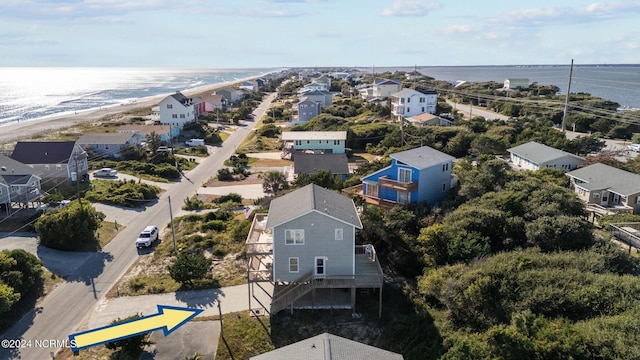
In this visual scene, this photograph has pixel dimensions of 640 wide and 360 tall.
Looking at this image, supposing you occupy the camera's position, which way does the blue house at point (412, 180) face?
facing the viewer and to the left of the viewer

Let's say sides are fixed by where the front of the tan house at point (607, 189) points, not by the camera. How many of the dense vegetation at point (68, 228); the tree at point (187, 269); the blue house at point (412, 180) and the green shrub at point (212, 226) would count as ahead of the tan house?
4

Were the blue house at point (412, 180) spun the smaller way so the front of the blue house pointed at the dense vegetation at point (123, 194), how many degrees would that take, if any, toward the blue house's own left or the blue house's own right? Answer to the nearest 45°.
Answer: approximately 45° to the blue house's own right

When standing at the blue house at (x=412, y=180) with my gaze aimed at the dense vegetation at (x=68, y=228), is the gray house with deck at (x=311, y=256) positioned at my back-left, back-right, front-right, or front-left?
front-left

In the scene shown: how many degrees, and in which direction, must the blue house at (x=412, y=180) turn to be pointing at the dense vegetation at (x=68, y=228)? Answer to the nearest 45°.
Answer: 0° — it already faces it

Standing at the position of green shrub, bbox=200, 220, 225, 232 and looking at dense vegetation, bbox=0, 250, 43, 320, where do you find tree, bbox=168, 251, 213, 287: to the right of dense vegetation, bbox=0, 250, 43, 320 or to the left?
left

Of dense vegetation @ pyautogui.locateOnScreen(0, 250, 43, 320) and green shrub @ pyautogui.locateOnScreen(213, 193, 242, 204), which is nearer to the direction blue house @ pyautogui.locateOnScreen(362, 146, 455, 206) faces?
the dense vegetation

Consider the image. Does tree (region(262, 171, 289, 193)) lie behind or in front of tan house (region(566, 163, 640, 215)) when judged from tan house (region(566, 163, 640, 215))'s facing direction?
in front

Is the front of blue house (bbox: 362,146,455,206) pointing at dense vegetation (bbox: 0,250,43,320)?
yes

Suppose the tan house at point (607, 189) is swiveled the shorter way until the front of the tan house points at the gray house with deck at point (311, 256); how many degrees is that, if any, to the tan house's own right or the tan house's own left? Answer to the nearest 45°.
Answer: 0° — it already faces it

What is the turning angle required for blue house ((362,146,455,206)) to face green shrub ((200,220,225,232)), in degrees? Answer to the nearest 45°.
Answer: approximately 45° to its right

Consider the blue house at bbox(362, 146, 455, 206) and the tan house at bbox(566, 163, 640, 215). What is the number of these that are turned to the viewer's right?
0

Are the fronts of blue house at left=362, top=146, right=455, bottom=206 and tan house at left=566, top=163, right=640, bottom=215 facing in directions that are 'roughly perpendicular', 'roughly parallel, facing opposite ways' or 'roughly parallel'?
roughly parallel

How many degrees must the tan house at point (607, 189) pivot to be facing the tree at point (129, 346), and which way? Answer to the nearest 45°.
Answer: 0° — it already faces it

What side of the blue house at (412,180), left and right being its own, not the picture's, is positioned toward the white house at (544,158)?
back

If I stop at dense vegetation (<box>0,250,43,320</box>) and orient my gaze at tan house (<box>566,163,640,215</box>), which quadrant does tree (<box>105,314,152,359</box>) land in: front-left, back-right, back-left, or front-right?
front-right

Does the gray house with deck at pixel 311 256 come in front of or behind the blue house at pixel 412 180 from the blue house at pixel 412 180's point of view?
in front

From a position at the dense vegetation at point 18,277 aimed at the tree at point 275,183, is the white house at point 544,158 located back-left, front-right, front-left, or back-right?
front-right
